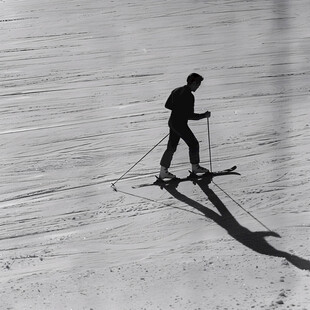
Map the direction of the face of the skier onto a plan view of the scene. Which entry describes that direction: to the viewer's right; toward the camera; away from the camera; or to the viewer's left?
to the viewer's right

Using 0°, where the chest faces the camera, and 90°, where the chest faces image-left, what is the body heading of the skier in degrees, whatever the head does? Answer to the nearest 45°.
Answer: approximately 270°

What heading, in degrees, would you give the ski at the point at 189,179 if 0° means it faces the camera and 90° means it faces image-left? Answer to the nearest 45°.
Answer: approximately 270°
